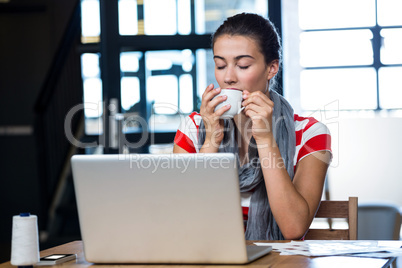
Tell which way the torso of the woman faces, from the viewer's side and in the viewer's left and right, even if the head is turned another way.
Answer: facing the viewer and to the left of the viewer

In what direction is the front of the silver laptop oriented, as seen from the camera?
facing away from the viewer and to the right of the viewer

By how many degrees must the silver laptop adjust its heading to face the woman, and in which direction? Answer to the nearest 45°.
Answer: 0° — it already faces them

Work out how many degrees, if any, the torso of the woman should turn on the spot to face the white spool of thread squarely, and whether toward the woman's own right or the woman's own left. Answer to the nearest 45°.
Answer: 0° — they already face it

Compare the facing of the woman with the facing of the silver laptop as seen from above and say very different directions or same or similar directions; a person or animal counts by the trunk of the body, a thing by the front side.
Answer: very different directions

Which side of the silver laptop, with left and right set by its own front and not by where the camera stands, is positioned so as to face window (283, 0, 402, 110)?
front
